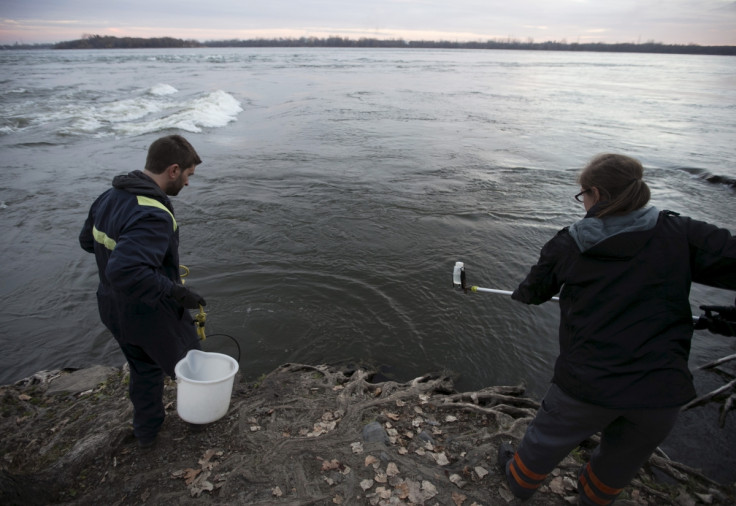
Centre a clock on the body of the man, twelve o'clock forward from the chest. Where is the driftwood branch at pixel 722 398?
The driftwood branch is roughly at 2 o'clock from the man.

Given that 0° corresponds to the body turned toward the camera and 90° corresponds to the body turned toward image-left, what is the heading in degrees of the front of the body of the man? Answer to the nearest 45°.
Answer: approximately 225°

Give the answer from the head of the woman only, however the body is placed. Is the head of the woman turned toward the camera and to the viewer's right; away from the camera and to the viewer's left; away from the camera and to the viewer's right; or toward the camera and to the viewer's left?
away from the camera and to the viewer's left

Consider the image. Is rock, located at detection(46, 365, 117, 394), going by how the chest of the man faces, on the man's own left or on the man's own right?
on the man's own left

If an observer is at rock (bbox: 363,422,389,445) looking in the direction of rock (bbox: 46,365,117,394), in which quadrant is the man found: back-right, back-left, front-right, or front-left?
front-left

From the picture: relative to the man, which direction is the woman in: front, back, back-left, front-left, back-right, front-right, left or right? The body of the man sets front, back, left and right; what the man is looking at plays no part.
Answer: right
